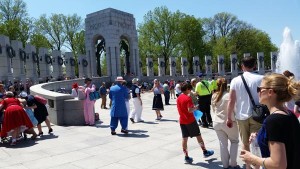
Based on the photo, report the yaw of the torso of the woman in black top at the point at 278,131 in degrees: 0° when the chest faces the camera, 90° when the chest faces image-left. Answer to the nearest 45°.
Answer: approximately 90°

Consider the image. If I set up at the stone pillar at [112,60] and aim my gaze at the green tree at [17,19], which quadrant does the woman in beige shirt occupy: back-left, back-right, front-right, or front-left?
back-left

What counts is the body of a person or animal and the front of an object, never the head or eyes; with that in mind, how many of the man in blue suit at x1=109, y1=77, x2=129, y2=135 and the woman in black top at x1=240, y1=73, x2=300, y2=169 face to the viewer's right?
0

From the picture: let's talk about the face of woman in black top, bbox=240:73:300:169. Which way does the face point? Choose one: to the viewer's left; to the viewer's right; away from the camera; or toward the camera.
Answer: to the viewer's left
